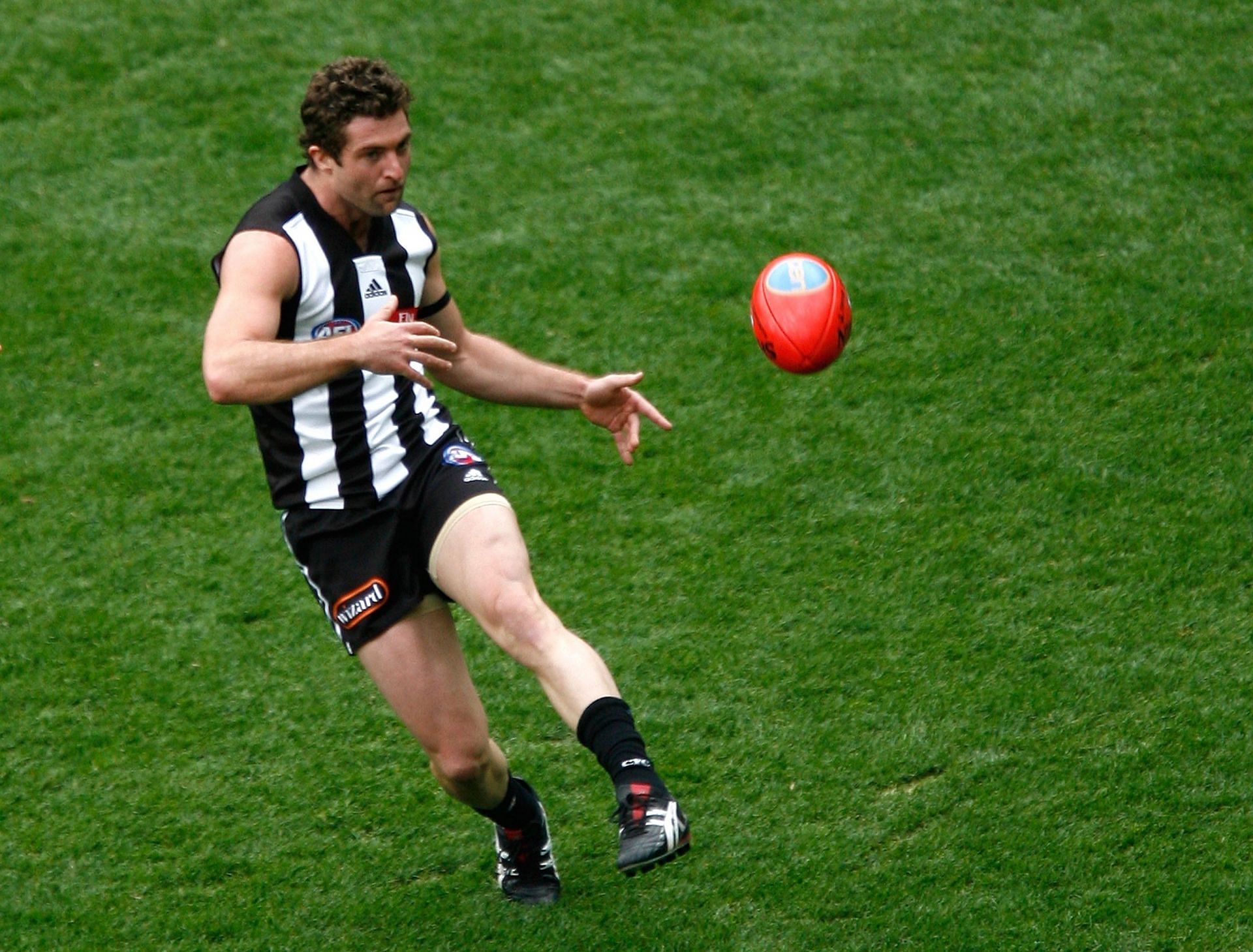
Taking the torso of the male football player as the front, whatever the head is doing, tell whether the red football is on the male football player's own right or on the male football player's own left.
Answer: on the male football player's own left

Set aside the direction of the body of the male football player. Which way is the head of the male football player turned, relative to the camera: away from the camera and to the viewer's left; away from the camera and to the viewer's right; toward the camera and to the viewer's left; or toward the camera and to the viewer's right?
toward the camera and to the viewer's right

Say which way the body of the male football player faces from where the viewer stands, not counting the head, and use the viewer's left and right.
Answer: facing the viewer and to the right of the viewer
